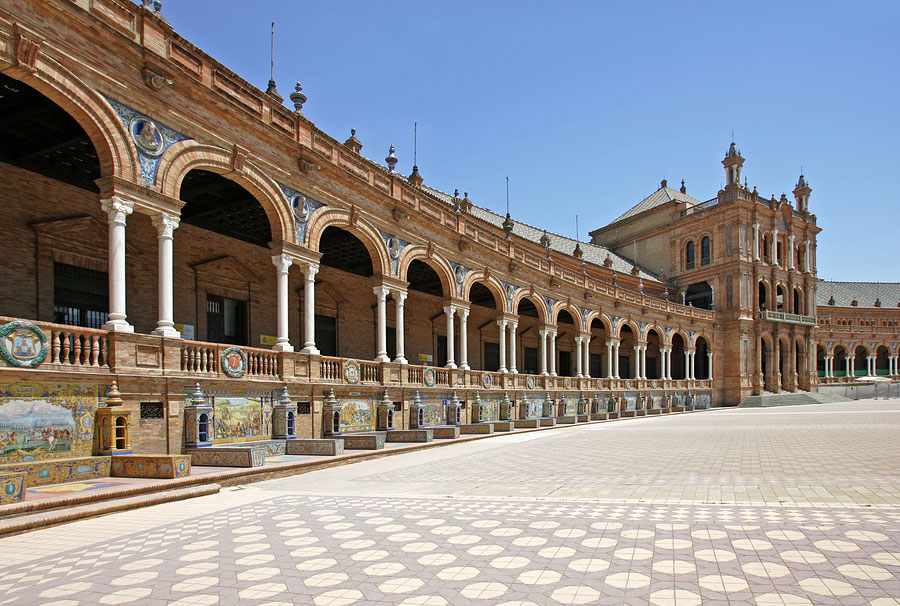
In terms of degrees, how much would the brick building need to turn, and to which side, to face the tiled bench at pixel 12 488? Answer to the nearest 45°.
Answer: approximately 45° to its right

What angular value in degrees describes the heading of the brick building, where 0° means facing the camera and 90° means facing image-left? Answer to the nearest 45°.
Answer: approximately 315°
